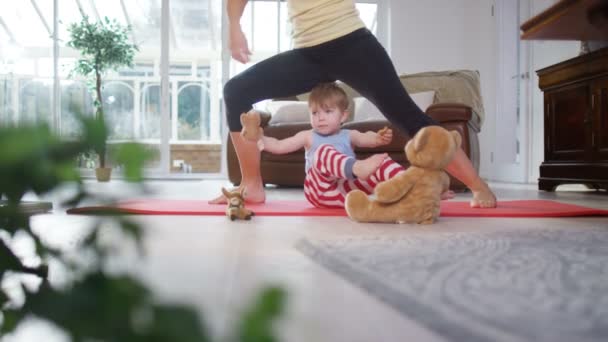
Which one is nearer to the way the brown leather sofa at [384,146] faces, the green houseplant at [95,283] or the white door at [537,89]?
the green houseplant

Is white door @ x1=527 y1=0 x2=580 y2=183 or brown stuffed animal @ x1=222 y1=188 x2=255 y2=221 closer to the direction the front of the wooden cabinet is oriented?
the brown stuffed animal

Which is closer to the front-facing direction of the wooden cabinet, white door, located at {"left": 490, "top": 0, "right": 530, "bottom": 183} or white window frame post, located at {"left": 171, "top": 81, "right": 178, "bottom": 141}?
the white window frame post

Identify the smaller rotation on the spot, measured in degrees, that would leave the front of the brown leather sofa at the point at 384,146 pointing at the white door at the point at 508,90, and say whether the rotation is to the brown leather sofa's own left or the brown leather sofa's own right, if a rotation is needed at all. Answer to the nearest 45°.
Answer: approximately 135° to the brown leather sofa's own left

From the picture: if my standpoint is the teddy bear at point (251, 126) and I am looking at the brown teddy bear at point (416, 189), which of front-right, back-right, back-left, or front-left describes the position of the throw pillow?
back-left

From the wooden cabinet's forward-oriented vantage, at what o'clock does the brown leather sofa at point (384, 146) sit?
The brown leather sofa is roughly at 1 o'clock from the wooden cabinet.

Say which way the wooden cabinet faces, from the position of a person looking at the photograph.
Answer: facing the viewer and to the left of the viewer

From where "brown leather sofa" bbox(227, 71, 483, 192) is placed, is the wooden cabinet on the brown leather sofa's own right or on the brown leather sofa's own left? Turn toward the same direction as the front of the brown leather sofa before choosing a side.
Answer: on the brown leather sofa's own left

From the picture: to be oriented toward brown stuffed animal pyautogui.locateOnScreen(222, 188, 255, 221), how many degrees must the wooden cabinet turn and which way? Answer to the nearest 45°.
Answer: approximately 45° to its left

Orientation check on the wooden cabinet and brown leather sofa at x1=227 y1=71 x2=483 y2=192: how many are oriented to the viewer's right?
0

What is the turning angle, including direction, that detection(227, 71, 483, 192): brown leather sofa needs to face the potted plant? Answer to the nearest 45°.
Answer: approximately 135° to its right

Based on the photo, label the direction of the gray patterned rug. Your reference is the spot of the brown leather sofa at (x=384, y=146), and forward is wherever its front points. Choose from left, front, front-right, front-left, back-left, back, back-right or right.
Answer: front
